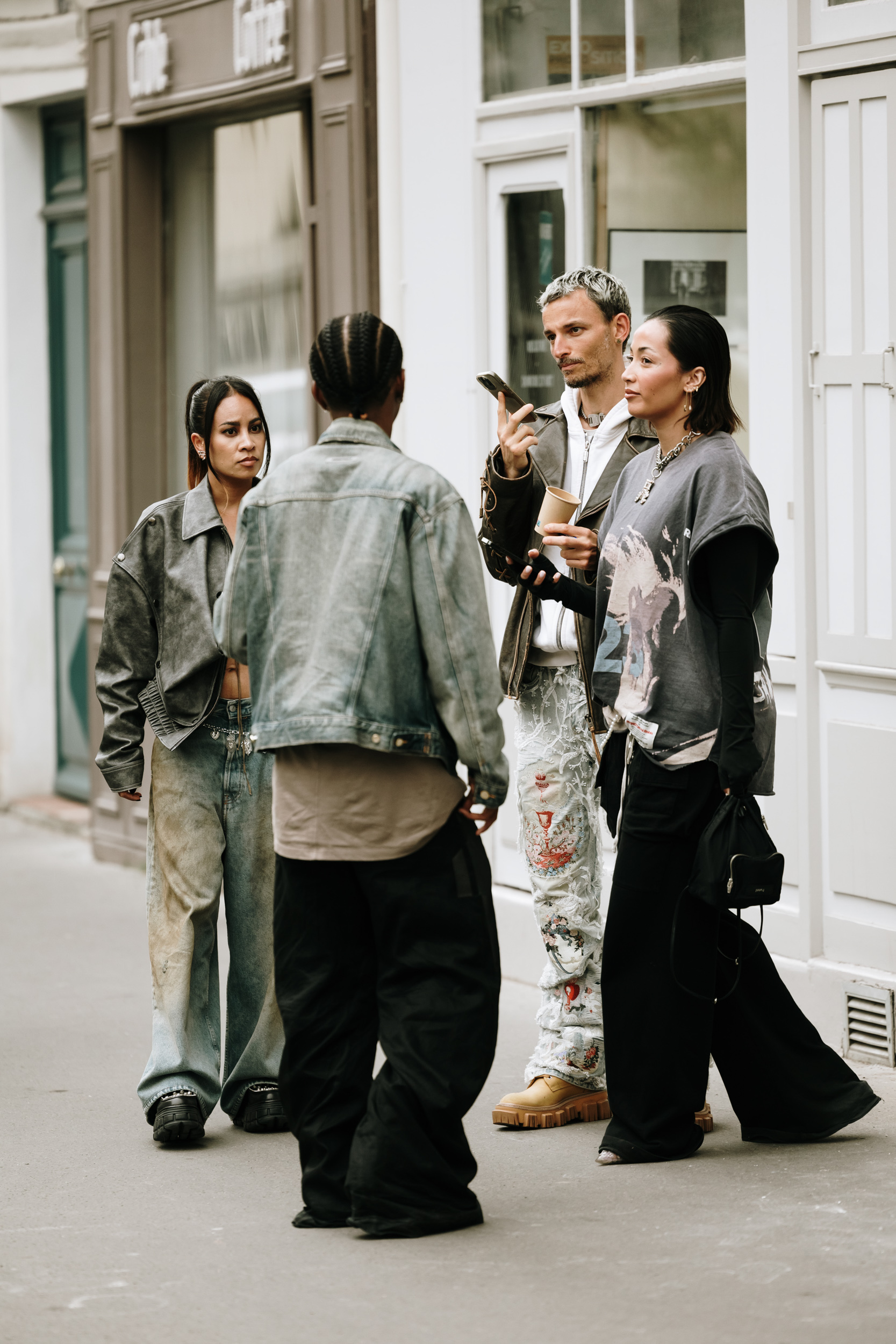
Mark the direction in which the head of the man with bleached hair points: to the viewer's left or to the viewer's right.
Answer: to the viewer's left

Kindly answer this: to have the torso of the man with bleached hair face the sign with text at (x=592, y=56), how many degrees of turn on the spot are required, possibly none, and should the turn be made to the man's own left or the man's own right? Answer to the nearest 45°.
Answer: approximately 135° to the man's own right

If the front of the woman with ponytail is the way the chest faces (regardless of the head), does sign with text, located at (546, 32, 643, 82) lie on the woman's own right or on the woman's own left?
on the woman's own left

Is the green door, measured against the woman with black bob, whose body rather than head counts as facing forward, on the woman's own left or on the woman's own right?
on the woman's own right

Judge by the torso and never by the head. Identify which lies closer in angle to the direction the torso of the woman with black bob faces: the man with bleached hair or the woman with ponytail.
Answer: the woman with ponytail

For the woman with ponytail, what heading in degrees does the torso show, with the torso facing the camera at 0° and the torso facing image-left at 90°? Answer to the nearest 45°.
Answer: approximately 315°

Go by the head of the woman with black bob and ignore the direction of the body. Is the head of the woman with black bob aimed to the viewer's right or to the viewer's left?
to the viewer's left

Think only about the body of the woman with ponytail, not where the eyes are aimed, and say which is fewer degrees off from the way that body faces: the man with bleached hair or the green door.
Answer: the man with bleached hair

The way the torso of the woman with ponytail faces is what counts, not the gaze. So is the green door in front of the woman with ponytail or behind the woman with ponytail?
behind

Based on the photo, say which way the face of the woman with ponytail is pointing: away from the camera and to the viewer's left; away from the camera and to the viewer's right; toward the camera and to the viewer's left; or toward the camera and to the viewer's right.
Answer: toward the camera and to the viewer's right

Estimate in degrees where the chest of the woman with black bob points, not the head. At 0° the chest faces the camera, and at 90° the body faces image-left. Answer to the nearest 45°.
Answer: approximately 45°

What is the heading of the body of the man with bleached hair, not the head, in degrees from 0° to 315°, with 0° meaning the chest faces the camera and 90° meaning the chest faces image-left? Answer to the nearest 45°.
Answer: approximately 45°

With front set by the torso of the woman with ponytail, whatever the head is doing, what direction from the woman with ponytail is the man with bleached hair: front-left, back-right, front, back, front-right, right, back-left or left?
front-left
